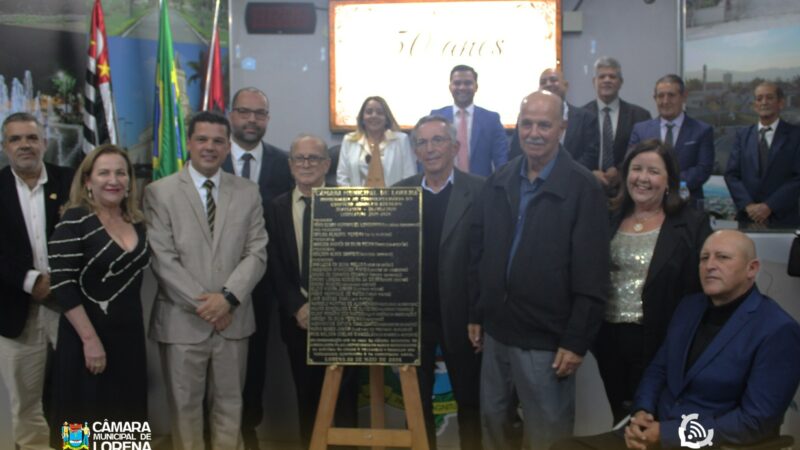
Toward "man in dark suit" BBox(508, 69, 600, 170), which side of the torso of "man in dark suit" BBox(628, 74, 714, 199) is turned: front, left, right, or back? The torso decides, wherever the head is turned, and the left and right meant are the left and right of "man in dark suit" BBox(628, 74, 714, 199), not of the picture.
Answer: right
